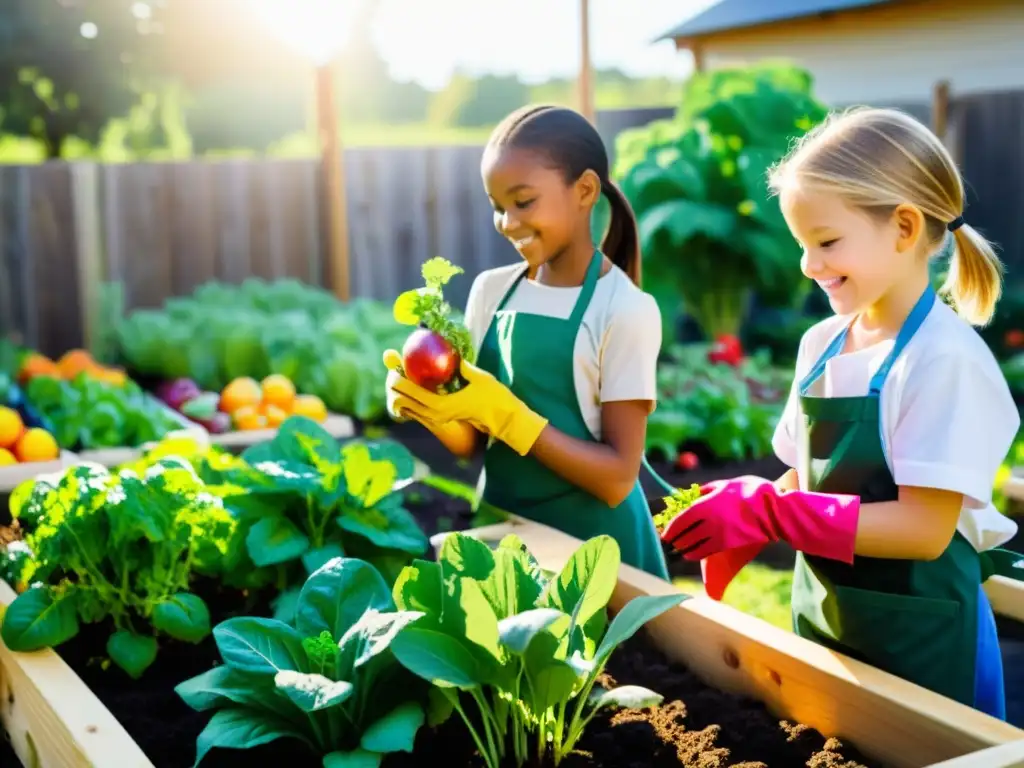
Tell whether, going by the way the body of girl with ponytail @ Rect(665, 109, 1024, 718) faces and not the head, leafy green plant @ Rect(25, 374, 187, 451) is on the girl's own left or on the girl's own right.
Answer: on the girl's own right

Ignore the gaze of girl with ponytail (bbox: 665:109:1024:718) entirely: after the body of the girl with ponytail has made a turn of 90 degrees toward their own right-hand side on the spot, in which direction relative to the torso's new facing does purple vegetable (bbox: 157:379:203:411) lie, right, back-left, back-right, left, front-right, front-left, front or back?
front

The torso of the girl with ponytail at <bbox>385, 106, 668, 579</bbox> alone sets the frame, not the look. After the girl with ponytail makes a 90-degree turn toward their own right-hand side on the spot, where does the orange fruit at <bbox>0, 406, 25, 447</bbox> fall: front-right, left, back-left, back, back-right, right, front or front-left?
front

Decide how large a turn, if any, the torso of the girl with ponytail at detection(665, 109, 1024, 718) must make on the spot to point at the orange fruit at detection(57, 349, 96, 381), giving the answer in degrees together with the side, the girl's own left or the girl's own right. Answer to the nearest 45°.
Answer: approximately 90° to the girl's own right

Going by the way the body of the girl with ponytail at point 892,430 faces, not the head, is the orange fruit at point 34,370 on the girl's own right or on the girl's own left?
on the girl's own right

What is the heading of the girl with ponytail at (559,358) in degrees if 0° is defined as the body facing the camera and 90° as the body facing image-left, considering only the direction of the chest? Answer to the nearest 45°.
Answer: approximately 45°

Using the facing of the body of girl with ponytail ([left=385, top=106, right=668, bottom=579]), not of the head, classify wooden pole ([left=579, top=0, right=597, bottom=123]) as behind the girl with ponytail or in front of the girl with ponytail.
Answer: behind

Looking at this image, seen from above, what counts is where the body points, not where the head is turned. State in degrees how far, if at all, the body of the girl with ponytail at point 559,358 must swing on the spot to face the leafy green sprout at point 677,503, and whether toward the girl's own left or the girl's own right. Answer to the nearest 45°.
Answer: approximately 45° to the girl's own left

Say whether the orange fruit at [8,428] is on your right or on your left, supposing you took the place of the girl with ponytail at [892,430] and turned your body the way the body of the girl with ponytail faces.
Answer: on your right

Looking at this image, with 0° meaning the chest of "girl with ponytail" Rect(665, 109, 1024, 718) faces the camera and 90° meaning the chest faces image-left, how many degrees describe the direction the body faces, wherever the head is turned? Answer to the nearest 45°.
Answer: approximately 45°
